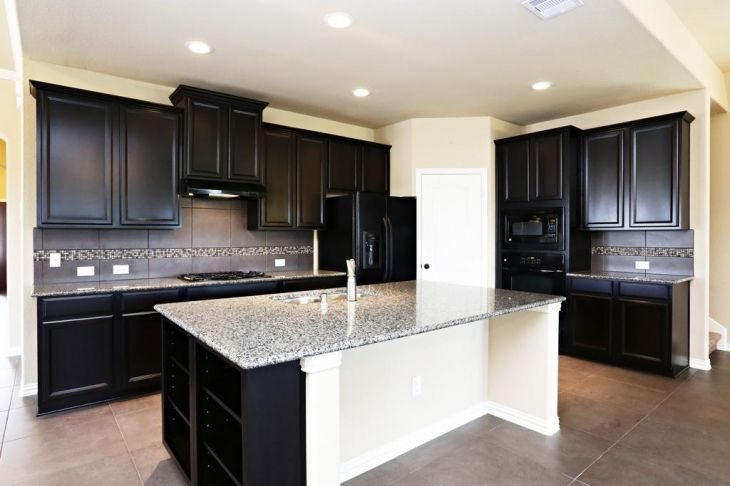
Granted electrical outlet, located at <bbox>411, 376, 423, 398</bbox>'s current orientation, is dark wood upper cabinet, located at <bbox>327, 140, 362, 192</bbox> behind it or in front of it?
behind

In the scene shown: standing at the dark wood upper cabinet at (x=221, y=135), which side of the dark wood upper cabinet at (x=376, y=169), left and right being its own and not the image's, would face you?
right

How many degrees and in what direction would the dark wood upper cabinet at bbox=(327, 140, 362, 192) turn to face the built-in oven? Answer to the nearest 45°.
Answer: approximately 45° to its left

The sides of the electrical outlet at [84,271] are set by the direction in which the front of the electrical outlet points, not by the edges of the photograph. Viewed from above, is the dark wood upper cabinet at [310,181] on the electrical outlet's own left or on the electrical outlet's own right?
on the electrical outlet's own left

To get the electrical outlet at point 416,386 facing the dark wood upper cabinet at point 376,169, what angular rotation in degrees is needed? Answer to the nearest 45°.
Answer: approximately 135° to its left
